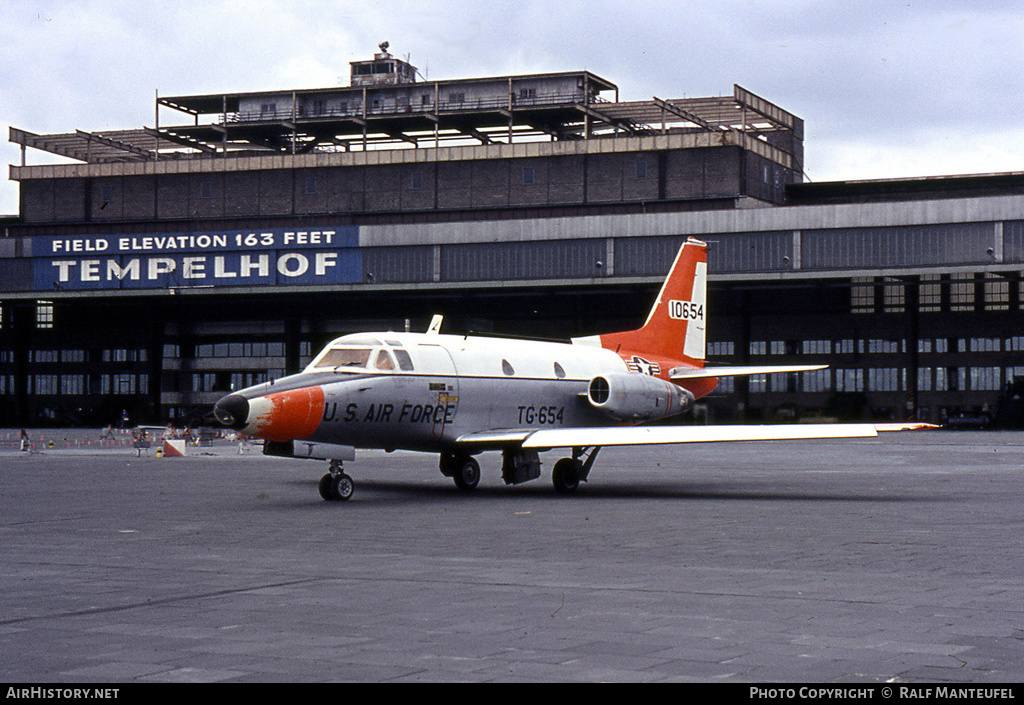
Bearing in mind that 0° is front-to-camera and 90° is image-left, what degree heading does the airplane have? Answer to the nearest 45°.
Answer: approximately 45°
